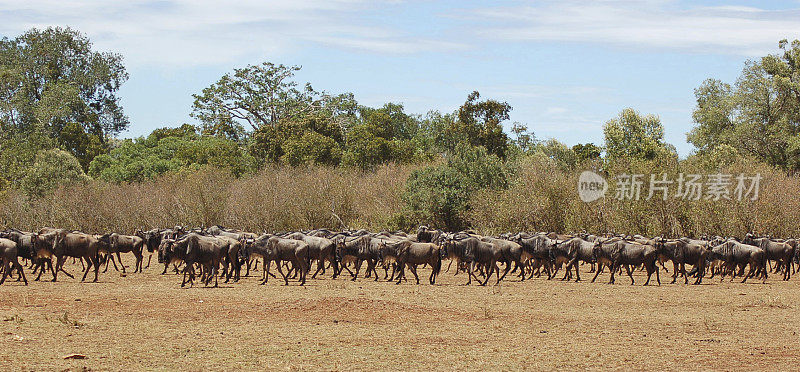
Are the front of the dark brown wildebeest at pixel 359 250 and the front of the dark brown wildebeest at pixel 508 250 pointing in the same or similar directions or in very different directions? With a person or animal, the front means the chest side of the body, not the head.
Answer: same or similar directions

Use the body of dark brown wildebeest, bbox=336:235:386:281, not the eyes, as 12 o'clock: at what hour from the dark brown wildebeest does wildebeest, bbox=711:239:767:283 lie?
The wildebeest is roughly at 6 o'clock from the dark brown wildebeest.

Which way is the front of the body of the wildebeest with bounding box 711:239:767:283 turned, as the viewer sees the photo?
to the viewer's left

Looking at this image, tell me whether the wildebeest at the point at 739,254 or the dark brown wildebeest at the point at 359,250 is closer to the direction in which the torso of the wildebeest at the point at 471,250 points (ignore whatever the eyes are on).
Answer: the dark brown wildebeest

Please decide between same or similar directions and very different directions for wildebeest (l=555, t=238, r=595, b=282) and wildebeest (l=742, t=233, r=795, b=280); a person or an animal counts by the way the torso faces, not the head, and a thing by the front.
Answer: same or similar directions

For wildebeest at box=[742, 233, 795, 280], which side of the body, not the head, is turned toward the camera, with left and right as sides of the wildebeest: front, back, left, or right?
left

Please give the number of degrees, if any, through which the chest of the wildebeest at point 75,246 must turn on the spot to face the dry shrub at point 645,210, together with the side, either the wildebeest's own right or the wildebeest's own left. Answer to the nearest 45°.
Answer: approximately 180°

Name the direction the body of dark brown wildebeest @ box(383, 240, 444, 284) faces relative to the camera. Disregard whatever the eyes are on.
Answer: to the viewer's left

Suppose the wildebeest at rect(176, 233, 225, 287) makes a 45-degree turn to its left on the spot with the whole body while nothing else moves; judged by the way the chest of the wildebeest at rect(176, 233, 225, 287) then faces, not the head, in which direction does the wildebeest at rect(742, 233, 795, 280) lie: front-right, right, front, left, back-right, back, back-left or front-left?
left

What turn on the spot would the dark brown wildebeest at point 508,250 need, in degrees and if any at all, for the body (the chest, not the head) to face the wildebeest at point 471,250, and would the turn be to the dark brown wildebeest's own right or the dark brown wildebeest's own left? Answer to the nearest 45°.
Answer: approximately 45° to the dark brown wildebeest's own left

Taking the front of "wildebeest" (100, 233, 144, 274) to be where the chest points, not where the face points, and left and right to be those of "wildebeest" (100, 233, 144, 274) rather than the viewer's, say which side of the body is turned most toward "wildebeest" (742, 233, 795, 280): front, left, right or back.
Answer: back

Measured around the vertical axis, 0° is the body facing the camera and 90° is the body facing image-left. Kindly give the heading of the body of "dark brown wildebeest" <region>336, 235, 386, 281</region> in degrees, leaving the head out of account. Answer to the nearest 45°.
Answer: approximately 90°
